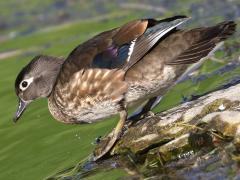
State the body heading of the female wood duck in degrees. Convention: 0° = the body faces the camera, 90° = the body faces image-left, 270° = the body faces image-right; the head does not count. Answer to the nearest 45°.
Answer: approximately 90°
